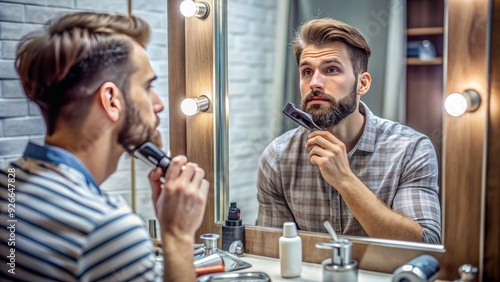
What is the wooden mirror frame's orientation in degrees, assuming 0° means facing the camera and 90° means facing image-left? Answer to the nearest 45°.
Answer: approximately 45°
